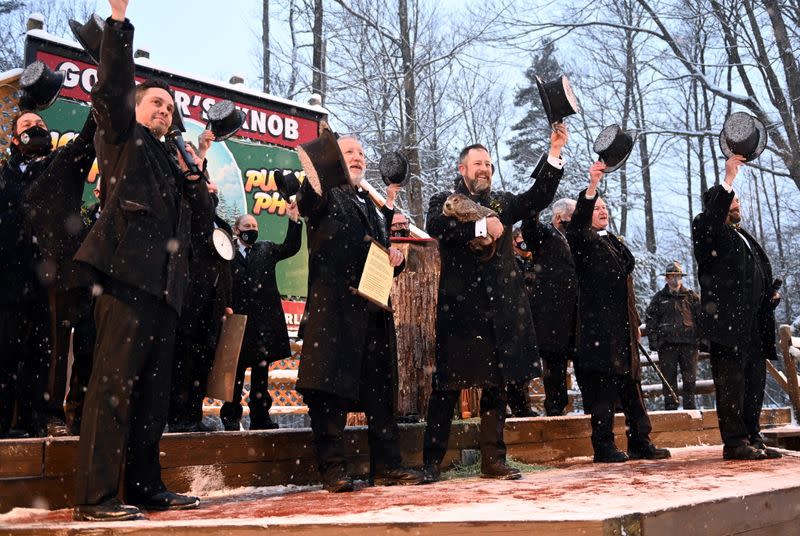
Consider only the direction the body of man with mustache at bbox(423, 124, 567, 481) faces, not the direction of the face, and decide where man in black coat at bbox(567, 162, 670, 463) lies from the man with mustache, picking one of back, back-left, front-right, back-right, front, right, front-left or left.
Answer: left

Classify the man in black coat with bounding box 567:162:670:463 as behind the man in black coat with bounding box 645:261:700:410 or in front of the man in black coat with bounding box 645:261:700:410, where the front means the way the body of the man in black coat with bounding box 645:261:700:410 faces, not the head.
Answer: in front

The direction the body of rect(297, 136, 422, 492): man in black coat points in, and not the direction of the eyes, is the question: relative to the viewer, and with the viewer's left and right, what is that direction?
facing the viewer and to the right of the viewer

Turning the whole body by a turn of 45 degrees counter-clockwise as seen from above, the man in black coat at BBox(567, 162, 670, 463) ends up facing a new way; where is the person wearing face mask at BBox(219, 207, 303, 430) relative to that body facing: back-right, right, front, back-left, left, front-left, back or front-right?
back

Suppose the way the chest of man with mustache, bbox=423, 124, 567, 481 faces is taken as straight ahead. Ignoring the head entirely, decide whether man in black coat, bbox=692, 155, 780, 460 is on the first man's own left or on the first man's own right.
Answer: on the first man's own left

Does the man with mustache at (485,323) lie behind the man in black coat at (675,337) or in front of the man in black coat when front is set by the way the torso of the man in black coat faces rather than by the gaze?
in front

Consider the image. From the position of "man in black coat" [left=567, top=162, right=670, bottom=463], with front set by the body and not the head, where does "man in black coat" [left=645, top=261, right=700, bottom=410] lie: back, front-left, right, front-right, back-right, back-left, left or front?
back-left
